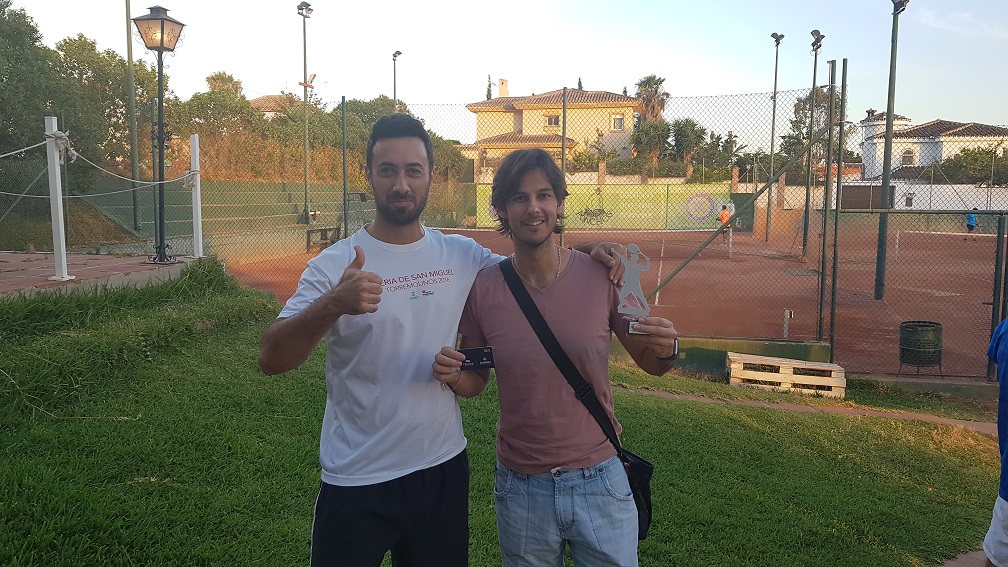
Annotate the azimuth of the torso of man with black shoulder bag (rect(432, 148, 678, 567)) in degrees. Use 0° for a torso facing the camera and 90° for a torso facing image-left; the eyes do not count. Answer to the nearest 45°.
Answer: approximately 0°

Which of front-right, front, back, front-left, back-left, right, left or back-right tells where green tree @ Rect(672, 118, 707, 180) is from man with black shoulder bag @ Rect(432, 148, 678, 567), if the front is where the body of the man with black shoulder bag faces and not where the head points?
back

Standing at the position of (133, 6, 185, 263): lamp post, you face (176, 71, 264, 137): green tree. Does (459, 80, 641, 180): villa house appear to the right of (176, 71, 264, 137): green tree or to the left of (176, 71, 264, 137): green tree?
right

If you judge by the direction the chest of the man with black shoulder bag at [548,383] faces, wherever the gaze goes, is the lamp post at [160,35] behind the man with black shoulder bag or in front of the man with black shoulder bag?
behind

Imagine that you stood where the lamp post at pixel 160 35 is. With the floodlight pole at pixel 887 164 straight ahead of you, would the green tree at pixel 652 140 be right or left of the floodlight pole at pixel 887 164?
left

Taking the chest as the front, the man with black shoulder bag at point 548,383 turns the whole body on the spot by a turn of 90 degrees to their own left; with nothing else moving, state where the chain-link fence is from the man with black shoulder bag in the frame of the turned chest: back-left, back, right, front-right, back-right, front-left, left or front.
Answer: left

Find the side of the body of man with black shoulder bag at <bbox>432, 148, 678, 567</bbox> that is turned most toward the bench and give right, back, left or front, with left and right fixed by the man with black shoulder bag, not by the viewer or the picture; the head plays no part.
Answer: back

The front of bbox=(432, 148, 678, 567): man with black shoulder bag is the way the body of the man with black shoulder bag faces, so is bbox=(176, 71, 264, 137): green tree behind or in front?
behind

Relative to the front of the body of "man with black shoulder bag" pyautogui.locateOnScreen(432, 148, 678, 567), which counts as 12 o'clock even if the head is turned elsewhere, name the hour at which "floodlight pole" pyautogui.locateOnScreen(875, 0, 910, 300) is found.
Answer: The floodlight pole is roughly at 7 o'clock from the man with black shoulder bag.

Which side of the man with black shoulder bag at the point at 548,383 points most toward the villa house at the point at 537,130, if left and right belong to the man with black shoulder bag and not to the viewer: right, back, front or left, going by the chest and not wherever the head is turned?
back
